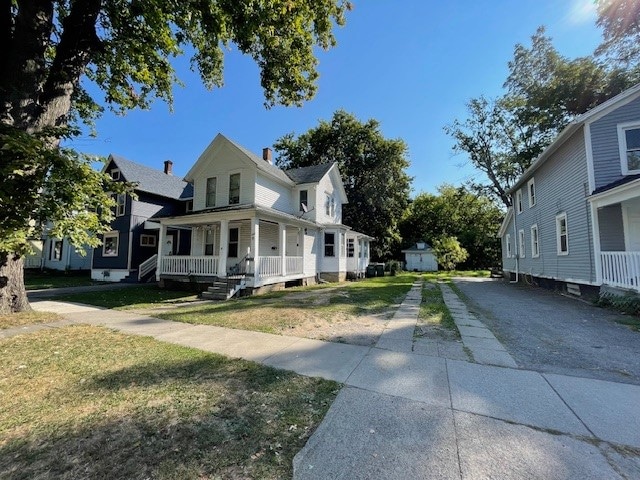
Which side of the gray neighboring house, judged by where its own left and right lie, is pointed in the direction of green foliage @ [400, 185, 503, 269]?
back

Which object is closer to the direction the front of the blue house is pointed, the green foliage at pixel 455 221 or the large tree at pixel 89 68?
the large tree

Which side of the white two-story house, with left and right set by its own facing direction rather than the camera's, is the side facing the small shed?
back

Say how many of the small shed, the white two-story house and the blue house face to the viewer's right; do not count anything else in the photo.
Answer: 0

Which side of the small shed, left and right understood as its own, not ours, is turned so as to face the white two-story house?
front

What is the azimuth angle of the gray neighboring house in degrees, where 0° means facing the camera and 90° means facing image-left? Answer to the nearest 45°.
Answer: approximately 315°

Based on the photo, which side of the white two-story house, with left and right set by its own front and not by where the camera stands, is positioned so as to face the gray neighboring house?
left

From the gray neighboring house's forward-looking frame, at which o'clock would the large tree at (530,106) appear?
The large tree is roughly at 7 o'clock from the gray neighboring house.

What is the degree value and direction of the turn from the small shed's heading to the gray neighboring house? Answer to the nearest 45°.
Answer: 0° — it already faces it

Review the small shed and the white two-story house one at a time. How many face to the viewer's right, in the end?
0

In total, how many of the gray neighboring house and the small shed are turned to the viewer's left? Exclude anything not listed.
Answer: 0

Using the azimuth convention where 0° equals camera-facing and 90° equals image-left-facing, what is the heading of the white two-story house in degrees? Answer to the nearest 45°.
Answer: approximately 45°

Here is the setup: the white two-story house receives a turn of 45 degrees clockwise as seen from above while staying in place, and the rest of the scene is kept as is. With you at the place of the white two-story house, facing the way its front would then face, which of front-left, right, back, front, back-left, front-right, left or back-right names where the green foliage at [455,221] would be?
back-right

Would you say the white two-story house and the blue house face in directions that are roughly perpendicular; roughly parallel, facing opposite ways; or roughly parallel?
roughly parallel

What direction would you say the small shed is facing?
toward the camera

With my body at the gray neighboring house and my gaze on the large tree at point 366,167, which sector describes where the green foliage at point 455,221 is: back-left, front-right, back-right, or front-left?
front-right

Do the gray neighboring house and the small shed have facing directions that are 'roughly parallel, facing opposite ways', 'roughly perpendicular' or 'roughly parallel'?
roughly parallel
